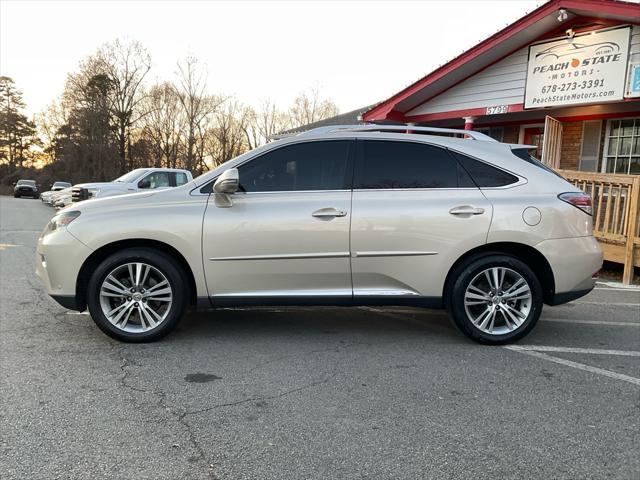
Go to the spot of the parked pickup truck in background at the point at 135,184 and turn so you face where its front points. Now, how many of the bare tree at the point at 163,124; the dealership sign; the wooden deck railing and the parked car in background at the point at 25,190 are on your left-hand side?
2

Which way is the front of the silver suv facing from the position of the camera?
facing to the left of the viewer

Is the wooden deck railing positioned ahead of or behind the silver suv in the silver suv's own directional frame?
behind

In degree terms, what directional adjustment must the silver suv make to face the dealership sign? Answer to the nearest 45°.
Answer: approximately 135° to its right

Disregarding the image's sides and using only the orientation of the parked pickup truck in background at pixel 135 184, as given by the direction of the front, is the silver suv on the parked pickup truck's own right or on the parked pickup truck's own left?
on the parked pickup truck's own left

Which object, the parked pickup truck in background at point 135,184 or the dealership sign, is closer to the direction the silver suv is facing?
the parked pickup truck in background

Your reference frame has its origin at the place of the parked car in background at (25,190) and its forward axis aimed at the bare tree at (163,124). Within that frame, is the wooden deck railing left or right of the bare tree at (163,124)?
right

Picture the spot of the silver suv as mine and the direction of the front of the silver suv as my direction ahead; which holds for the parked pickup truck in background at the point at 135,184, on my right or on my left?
on my right

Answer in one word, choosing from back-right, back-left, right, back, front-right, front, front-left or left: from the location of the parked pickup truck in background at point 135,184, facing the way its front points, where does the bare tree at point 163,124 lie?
back-right

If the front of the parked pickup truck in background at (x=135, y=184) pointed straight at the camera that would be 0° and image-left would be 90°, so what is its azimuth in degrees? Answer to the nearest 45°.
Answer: approximately 45°
